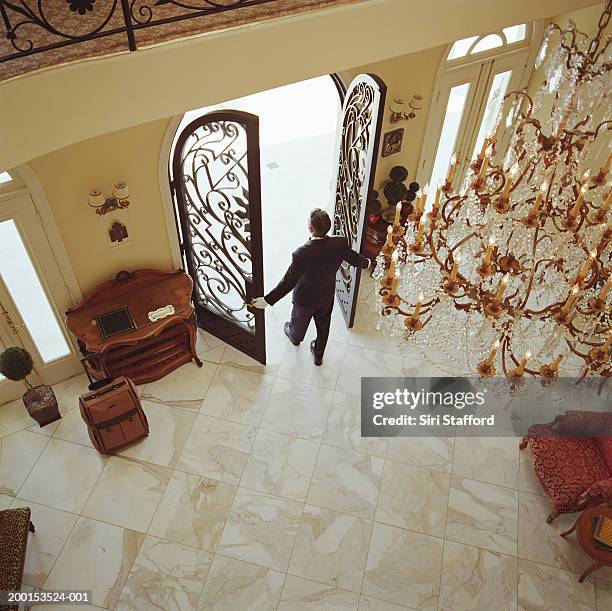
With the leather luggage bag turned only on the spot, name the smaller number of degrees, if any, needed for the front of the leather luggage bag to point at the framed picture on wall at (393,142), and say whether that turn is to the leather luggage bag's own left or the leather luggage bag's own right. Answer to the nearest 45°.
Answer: approximately 90° to the leather luggage bag's own left

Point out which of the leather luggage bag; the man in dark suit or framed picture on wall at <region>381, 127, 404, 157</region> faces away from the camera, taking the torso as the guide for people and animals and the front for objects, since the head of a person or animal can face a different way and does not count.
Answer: the man in dark suit

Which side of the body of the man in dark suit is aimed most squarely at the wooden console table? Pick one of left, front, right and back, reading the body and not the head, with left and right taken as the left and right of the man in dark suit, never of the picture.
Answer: left

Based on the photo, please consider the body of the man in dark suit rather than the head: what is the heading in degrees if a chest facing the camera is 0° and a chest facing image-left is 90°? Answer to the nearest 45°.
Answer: approximately 180°

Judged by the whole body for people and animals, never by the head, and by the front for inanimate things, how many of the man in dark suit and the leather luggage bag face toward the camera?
1

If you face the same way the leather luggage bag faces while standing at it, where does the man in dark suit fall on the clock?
The man in dark suit is roughly at 9 o'clock from the leather luggage bag.

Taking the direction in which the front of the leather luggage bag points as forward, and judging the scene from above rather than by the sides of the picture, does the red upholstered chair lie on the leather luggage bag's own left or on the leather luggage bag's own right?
on the leather luggage bag's own left

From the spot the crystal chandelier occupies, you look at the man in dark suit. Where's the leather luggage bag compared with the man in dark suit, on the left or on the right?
left

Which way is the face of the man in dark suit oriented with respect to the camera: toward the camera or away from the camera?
away from the camera

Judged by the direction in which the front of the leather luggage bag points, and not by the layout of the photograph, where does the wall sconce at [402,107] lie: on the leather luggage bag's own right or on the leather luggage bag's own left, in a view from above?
on the leather luggage bag's own left

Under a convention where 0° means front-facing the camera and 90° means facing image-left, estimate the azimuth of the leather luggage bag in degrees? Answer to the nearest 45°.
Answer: approximately 0°
